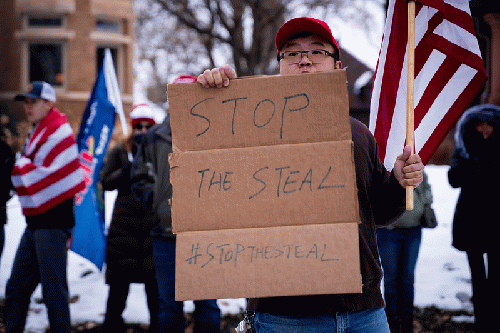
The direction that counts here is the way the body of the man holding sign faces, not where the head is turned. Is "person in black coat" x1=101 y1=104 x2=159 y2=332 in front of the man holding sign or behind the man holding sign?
behind

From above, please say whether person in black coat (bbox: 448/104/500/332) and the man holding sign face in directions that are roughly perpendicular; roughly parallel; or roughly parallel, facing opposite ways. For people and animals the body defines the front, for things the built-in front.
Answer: roughly parallel

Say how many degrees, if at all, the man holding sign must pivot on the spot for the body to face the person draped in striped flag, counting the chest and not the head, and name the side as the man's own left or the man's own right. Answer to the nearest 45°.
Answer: approximately 135° to the man's own right

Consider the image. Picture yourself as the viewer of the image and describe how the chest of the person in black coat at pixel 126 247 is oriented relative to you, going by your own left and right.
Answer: facing the viewer and to the right of the viewer

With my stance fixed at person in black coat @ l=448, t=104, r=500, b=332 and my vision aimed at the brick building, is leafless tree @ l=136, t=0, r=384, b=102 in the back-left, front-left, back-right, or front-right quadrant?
front-right

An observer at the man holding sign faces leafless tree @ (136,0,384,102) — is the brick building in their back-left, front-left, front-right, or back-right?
front-left

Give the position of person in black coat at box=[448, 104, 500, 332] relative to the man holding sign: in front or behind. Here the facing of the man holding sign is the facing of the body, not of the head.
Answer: behind

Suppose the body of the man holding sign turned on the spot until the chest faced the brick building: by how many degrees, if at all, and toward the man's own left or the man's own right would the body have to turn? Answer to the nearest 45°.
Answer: approximately 135° to the man's own right

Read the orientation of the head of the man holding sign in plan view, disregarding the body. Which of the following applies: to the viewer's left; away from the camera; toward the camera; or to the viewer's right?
toward the camera

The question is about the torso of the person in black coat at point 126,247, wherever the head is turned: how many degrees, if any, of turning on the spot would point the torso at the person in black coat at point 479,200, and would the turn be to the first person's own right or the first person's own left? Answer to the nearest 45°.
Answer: approximately 45° to the first person's own left

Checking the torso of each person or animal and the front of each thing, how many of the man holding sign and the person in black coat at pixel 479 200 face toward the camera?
2

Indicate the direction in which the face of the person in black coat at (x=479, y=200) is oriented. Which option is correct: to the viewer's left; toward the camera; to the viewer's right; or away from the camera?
toward the camera

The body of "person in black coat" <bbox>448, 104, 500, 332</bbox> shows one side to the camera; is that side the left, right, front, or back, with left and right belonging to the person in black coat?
front

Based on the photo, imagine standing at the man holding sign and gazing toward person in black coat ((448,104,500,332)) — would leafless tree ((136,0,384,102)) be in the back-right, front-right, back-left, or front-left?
front-left

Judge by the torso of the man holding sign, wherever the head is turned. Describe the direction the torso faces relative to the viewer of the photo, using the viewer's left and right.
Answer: facing the viewer
